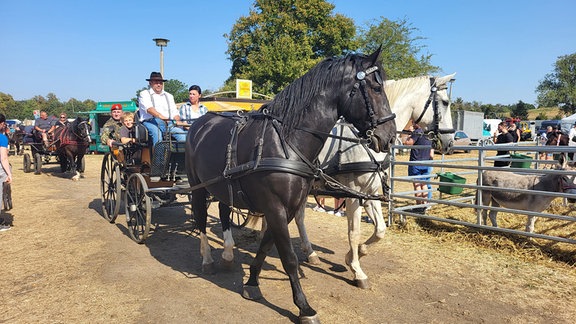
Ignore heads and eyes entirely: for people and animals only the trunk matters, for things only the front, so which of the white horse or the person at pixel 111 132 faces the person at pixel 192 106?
the person at pixel 111 132

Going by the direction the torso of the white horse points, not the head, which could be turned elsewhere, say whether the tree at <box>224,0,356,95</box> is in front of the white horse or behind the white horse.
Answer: behind

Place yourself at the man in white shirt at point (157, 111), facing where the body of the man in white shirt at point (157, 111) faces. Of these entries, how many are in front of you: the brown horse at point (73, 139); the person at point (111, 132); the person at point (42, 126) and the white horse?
1

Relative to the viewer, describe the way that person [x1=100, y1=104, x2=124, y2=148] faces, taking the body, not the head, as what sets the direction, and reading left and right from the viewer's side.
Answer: facing the viewer and to the right of the viewer

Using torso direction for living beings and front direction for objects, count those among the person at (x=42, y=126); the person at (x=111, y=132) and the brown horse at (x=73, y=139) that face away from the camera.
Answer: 0

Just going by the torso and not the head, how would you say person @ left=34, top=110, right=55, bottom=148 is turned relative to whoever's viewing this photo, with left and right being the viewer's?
facing the viewer and to the right of the viewer

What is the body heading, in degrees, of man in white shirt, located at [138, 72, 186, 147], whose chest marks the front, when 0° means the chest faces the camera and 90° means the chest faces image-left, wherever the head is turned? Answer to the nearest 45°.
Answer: approximately 315°

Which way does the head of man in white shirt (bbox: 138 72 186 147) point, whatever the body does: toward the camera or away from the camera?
toward the camera

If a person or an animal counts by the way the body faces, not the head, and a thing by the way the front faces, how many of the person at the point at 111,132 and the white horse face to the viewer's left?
0

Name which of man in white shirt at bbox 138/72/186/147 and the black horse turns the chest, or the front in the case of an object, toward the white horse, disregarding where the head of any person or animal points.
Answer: the man in white shirt

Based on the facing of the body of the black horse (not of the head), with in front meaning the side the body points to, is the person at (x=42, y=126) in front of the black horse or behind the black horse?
behind

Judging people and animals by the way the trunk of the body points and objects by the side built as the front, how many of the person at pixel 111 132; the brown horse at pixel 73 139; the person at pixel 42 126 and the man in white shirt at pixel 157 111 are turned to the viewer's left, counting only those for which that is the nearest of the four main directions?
0
